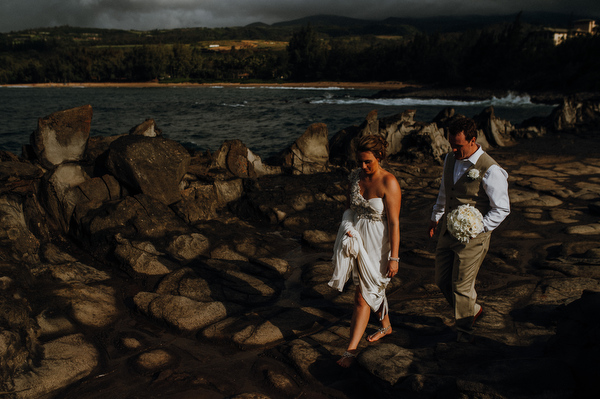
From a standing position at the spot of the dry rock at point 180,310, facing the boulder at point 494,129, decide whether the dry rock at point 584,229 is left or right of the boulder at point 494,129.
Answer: right

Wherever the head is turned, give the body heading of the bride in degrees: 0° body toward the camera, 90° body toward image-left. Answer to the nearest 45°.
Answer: approximately 45°

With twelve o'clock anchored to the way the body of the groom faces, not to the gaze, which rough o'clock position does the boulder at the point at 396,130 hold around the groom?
The boulder is roughly at 4 o'clock from the groom.

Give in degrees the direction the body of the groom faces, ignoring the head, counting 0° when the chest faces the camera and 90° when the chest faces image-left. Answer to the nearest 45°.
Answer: approximately 45°

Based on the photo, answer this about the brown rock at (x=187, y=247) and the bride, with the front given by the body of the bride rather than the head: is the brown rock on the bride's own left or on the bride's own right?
on the bride's own right

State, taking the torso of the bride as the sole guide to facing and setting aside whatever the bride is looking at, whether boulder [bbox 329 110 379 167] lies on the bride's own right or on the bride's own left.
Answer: on the bride's own right
